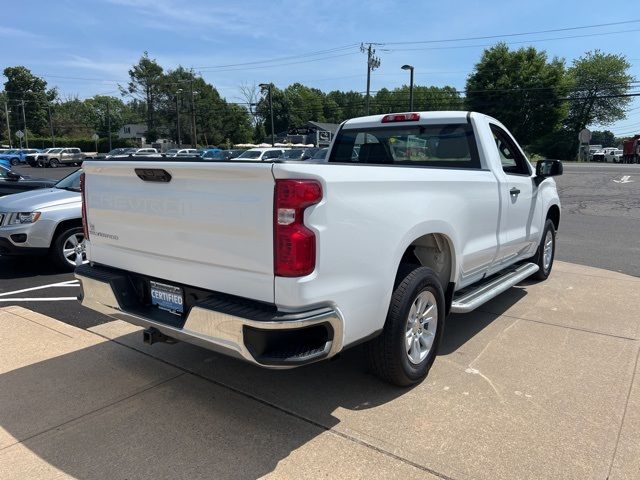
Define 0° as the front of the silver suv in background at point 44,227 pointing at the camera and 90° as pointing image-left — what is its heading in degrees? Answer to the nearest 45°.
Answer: approximately 45°

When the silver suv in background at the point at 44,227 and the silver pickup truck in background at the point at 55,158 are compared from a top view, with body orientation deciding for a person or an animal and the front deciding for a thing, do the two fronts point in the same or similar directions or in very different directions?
same or similar directions

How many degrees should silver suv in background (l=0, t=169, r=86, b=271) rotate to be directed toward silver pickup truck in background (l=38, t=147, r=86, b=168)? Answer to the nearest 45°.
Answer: approximately 135° to its right

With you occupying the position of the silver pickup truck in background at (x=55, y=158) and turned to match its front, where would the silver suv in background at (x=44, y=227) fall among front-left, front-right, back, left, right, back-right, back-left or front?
front-left

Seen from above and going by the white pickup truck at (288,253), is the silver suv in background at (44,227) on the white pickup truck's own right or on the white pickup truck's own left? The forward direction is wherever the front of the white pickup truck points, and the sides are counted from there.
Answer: on the white pickup truck's own left

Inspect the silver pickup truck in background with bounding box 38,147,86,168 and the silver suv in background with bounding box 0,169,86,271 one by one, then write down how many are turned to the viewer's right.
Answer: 0

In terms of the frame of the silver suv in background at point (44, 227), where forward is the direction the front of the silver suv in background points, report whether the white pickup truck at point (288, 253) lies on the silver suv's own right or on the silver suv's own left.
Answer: on the silver suv's own left

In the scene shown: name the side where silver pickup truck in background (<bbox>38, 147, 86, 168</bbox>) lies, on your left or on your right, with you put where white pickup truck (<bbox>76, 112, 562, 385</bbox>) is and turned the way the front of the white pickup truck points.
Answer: on your left

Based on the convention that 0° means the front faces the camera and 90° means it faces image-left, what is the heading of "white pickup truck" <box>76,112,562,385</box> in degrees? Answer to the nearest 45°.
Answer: approximately 225°

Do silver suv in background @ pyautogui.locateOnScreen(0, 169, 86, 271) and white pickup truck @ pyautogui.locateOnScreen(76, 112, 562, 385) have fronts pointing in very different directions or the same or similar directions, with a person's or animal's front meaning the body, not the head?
very different directions
